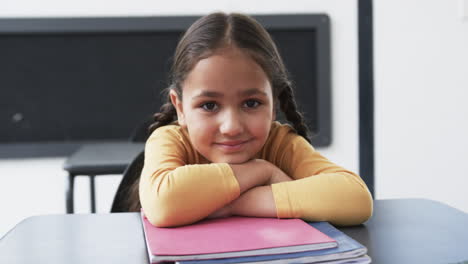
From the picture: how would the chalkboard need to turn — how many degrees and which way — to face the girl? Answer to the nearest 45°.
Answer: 0° — it already faces them

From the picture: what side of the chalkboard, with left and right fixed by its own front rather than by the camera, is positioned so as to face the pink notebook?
front

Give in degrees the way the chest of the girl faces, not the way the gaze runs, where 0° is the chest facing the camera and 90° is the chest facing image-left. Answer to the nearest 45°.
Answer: approximately 0°

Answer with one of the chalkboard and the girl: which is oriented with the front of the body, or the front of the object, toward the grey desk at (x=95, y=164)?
the chalkboard

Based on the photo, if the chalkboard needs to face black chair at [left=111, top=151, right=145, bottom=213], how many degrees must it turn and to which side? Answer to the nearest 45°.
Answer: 0° — it already faces it

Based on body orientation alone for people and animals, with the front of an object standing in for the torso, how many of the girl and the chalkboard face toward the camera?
2

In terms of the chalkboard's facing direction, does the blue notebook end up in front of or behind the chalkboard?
in front

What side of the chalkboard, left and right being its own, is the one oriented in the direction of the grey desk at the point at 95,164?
front

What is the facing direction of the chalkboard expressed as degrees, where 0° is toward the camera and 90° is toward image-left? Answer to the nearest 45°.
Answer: approximately 0°
